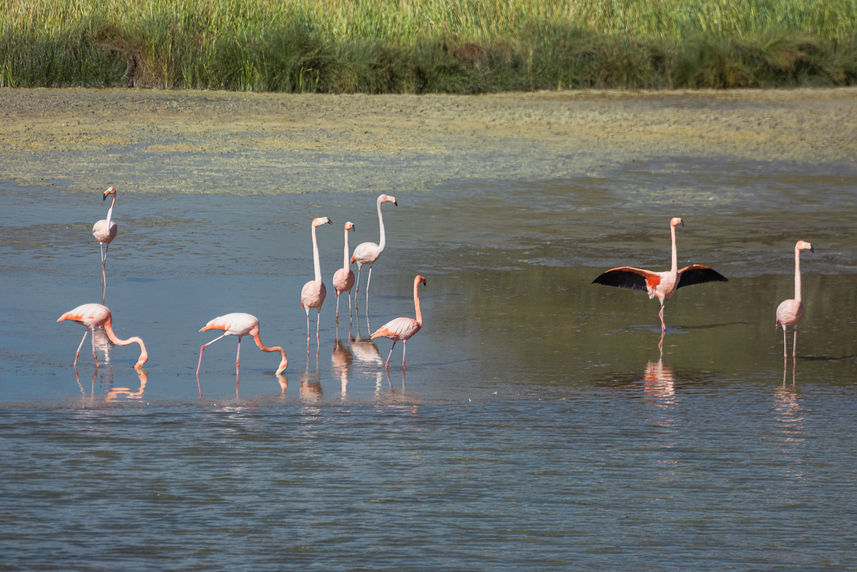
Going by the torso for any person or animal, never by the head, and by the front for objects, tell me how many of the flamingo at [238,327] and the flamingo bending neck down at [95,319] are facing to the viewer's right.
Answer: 2

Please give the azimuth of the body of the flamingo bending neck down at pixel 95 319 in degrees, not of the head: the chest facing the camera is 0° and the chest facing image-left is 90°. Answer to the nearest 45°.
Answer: approximately 270°

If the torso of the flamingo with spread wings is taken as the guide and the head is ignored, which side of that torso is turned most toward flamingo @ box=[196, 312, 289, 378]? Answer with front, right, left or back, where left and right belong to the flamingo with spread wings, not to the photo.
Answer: right

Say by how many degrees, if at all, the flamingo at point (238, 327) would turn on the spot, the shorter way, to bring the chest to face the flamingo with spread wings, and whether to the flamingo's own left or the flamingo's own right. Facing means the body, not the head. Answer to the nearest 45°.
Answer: approximately 45° to the flamingo's own left

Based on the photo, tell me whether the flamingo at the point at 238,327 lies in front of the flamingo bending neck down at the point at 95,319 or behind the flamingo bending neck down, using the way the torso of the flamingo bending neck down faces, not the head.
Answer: in front

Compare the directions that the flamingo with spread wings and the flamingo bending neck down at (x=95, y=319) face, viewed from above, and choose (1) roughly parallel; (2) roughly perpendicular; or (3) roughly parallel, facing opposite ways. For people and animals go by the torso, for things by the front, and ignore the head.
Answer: roughly perpendicular

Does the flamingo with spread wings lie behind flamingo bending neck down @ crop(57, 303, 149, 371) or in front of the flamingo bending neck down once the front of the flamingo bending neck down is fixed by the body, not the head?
in front

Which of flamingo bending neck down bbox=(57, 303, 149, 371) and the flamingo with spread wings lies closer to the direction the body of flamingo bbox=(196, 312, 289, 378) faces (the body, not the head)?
the flamingo with spread wings

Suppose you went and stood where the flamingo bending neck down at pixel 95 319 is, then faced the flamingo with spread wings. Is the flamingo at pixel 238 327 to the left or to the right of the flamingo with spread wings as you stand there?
right

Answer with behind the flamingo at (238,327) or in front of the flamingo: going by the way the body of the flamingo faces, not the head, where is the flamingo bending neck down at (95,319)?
behind

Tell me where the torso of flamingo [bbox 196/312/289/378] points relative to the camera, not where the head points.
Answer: to the viewer's right
